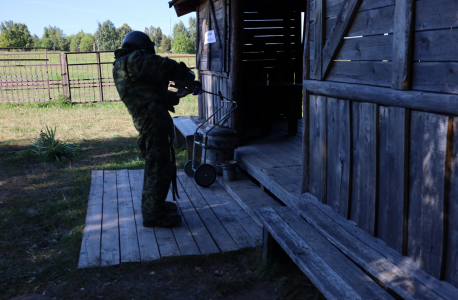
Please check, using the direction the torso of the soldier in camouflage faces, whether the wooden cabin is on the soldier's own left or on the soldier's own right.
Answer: on the soldier's own right

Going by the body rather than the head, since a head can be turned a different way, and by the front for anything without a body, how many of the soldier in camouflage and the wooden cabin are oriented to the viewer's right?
1

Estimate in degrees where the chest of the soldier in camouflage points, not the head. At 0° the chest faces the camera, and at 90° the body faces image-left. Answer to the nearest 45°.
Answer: approximately 270°

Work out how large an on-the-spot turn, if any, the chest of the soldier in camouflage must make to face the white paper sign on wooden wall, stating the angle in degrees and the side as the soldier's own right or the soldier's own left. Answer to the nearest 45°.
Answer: approximately 90° to the soldier's own left

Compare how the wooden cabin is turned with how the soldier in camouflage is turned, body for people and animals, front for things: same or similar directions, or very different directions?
very different directions

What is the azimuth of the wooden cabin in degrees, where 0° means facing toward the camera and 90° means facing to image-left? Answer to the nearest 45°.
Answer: approximately 45°
